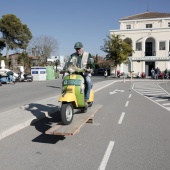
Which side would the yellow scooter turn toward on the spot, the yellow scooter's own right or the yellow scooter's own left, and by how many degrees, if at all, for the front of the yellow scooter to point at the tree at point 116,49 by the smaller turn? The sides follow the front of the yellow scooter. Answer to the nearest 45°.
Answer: approximately 135° to the yellow scooter's own right

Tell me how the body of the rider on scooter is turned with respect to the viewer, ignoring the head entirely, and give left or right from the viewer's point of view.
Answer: facing the viewer and to the left of the viewer

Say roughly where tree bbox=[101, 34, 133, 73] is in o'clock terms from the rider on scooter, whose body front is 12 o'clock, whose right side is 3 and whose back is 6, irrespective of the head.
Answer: The tree is roughly at 5 o'clock from the rider on scooter.
